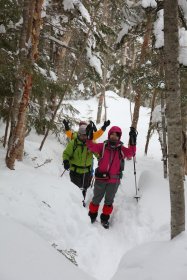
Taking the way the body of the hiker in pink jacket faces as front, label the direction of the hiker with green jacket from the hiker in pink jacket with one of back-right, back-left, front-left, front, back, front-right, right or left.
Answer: back-right

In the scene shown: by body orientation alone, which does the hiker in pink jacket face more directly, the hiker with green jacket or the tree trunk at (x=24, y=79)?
the tree trunk

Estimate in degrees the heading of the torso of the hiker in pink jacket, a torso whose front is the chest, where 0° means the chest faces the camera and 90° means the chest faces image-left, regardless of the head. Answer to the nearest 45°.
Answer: approximately 0°

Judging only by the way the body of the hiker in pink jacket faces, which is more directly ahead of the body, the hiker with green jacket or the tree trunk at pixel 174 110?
the tree trunk

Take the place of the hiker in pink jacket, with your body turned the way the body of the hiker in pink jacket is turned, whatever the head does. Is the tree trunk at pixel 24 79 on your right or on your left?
on your right
